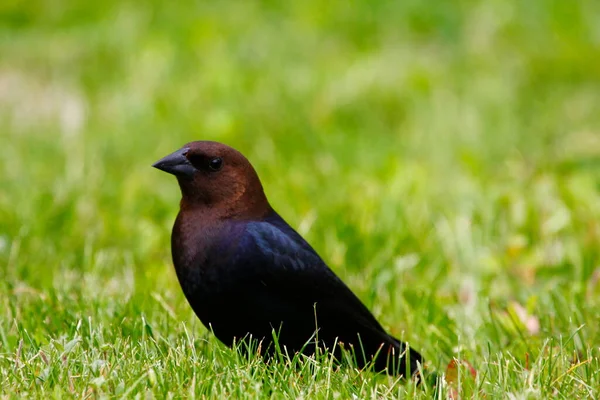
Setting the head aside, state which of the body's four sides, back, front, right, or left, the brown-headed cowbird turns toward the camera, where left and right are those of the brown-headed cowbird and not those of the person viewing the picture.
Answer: left
